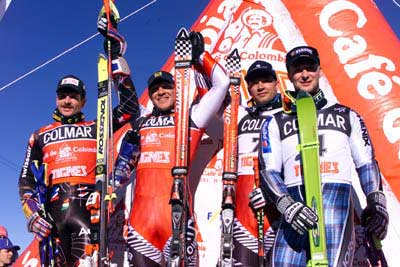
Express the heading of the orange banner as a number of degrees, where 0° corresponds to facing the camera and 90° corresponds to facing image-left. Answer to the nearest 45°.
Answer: approximately 0°
